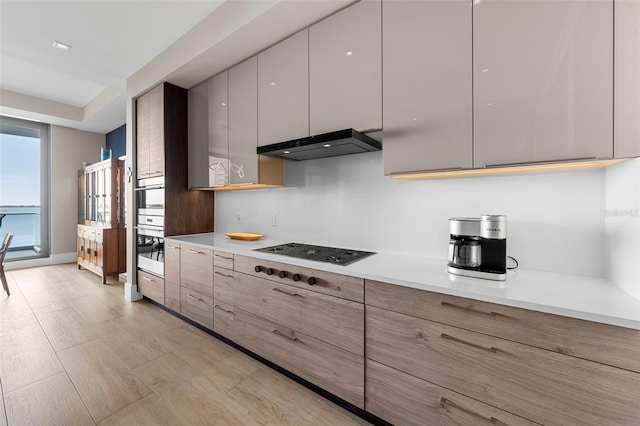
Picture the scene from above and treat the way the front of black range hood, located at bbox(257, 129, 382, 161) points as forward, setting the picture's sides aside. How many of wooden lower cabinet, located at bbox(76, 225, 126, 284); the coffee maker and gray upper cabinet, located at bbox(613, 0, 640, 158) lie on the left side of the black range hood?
2

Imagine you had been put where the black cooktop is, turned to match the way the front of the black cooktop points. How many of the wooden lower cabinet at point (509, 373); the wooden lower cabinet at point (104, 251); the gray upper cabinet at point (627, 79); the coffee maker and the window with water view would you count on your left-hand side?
3

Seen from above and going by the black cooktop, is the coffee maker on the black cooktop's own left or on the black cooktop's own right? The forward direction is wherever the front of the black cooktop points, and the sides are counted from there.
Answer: on the black cooktop's own left

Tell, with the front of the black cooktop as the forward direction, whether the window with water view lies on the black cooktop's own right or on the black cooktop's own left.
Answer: on the black cooktop's own right

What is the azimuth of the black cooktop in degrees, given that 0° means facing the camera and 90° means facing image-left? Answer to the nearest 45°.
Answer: approximately 45°

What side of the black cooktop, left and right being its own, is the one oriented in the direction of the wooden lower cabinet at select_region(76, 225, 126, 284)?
right

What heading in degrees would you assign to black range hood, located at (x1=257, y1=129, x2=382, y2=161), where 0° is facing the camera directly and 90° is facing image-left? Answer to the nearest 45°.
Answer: approximately 45°

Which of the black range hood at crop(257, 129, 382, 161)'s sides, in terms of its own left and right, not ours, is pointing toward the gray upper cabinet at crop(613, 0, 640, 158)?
left

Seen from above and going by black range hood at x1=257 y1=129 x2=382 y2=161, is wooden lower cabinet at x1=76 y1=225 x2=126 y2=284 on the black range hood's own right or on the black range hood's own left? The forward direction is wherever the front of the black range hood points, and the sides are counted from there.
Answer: on the black range hood's own right

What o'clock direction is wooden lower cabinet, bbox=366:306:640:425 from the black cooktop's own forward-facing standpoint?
The wooden lower cabinet is roughly at 9 o'clock from the black cooktop.

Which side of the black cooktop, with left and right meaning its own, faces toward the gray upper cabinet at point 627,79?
left
